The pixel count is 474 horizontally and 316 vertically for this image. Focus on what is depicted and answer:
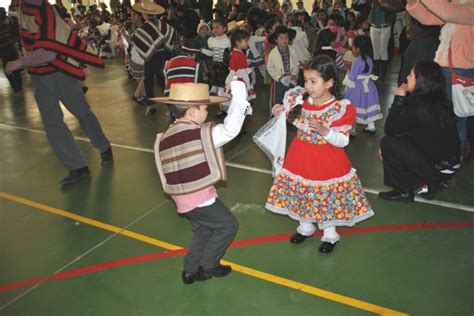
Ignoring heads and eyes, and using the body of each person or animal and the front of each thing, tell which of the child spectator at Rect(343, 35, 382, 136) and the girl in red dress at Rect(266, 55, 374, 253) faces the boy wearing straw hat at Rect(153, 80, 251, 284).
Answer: the girl in red dress

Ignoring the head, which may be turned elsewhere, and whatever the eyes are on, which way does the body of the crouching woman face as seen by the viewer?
to the viewer's left

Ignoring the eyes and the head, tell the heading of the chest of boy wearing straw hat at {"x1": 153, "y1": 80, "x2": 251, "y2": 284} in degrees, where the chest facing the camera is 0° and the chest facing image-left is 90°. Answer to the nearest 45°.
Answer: approximately 225°

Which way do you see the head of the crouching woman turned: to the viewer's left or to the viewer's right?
to the viewer's left

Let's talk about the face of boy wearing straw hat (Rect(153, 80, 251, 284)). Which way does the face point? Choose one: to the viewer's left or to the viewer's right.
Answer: to the viewer's right

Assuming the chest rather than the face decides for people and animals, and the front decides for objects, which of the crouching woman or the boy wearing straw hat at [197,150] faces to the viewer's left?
the crouching woman

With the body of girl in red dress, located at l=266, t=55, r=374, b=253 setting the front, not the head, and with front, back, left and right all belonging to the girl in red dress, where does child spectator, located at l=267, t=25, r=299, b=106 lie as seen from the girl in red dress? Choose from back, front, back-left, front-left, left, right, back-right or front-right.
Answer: back-right

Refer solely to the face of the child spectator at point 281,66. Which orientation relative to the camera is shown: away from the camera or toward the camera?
toward the camera

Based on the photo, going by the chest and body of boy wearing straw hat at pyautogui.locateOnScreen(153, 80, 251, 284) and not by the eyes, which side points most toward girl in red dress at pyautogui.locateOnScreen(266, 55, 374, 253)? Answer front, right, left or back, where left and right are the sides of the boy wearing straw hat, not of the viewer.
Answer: front

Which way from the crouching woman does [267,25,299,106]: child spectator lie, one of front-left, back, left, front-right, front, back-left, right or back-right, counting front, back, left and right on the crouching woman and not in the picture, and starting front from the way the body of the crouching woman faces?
front-right

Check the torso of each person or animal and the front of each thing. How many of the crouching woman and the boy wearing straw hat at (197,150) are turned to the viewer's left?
1

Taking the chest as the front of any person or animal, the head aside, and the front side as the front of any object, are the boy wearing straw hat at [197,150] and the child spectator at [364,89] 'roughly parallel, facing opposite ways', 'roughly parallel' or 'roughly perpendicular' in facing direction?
roughly perpendicular

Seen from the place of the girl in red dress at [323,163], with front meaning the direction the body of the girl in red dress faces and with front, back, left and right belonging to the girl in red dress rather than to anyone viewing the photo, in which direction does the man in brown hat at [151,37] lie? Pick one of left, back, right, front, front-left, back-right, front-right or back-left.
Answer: right
